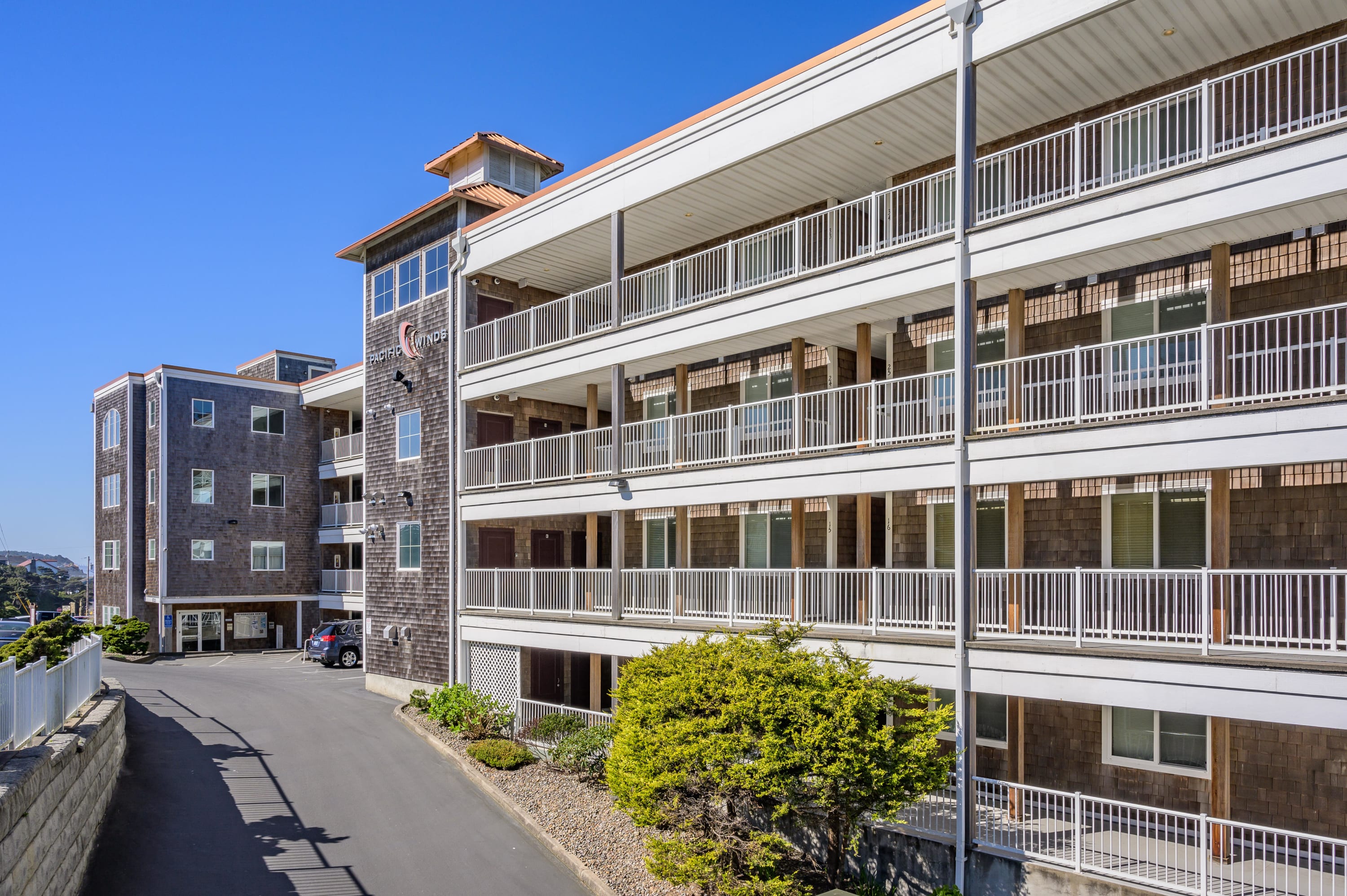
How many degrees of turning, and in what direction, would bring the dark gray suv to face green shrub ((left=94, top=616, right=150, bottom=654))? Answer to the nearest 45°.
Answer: approximately 90° to its left

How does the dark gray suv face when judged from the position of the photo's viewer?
facing away from the viewer and to the right of the viewer

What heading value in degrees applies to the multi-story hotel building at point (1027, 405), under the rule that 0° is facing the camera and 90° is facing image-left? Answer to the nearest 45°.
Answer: approximately 45°

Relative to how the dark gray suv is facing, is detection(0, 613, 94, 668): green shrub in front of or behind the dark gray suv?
behind

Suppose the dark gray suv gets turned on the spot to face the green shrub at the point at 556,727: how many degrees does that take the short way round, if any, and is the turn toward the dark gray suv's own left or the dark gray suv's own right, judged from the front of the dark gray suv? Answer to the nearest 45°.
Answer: approximately 135° to the dark gray suv's own right
